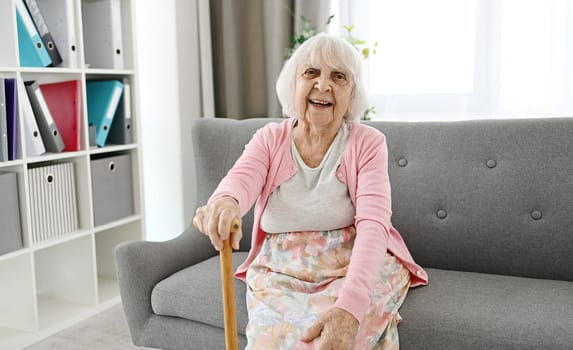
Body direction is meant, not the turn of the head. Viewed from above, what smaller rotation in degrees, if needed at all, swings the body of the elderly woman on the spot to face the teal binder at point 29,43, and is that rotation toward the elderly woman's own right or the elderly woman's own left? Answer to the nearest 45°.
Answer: approximately 135° to the elderly woman's own right

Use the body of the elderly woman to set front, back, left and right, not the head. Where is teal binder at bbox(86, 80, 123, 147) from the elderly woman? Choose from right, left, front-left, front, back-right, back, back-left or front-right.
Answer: back-right

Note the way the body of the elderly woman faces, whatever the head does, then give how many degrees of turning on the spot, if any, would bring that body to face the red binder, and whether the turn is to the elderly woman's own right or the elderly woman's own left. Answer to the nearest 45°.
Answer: approximately 135° to the elderly woman's own right

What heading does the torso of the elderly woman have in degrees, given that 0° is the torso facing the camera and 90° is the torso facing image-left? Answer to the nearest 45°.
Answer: approximately 0°

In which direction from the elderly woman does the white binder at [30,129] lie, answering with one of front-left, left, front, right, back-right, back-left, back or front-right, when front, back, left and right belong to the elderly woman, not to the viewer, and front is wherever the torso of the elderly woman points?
back-right

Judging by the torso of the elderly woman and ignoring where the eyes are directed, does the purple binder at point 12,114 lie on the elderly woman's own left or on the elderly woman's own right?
on the elderly woman's own right

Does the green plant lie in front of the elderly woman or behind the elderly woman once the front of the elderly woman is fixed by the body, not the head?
behind
